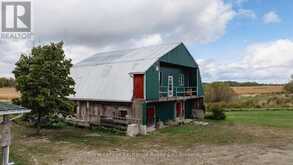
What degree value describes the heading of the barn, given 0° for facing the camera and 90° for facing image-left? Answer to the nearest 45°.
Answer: approximately 315°

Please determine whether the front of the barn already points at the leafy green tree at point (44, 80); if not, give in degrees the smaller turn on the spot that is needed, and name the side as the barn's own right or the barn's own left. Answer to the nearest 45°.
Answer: approximately 90° to the barn's own right

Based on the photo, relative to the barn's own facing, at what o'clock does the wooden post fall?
The wooden post is roughly at 2 o'clock from the barn.
